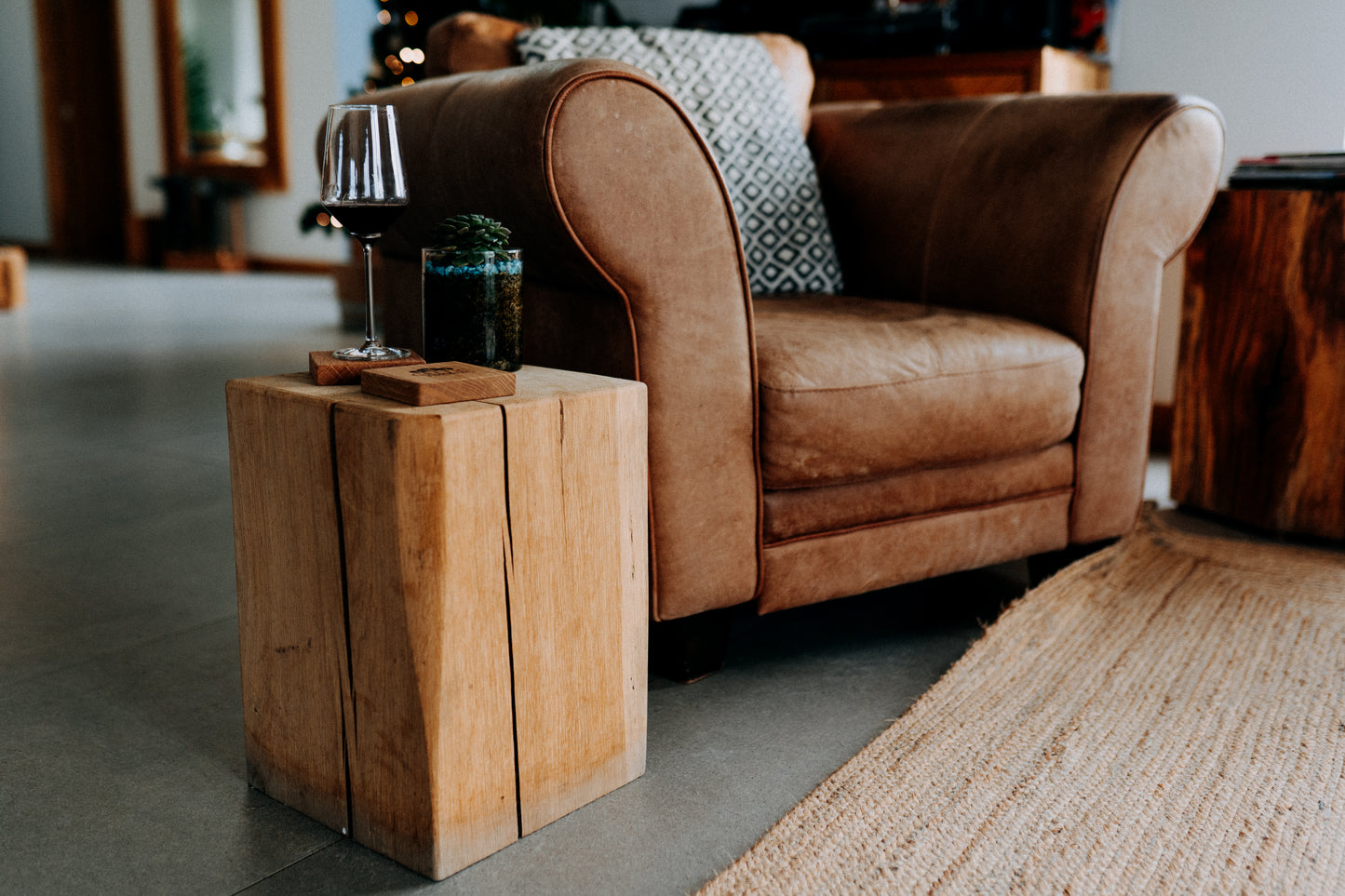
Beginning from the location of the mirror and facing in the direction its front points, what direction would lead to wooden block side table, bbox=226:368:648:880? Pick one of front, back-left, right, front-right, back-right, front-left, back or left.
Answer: front-left

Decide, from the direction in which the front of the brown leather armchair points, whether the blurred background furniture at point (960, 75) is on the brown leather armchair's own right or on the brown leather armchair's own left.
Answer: on the brown leather armchair's own left

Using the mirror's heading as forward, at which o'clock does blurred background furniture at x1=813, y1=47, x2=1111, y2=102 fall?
The blurred background furniture is roughly at 10 o'clock from the mirror.

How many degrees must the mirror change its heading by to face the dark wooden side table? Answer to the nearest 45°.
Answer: approximately 45° to its left

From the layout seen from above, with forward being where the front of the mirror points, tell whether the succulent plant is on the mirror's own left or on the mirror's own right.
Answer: on the mirror's own left

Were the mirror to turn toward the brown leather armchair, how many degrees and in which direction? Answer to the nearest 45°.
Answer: approximately 45° to its left

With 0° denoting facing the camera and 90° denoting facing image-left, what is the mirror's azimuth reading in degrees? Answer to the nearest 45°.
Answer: approximately 45°

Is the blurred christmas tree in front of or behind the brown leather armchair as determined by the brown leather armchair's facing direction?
behind

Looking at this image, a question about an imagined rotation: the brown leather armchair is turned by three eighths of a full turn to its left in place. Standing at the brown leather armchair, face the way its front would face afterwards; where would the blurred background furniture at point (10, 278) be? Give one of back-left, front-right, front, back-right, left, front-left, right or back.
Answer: front-left

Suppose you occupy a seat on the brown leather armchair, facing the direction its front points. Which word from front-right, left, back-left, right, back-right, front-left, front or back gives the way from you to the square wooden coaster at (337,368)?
right

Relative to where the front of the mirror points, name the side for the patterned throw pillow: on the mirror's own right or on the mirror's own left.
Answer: on the mirror's own left

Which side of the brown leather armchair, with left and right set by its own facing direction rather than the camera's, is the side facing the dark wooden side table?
left

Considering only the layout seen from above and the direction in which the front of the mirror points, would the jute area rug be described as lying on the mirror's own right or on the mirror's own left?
on the mirror's own left
